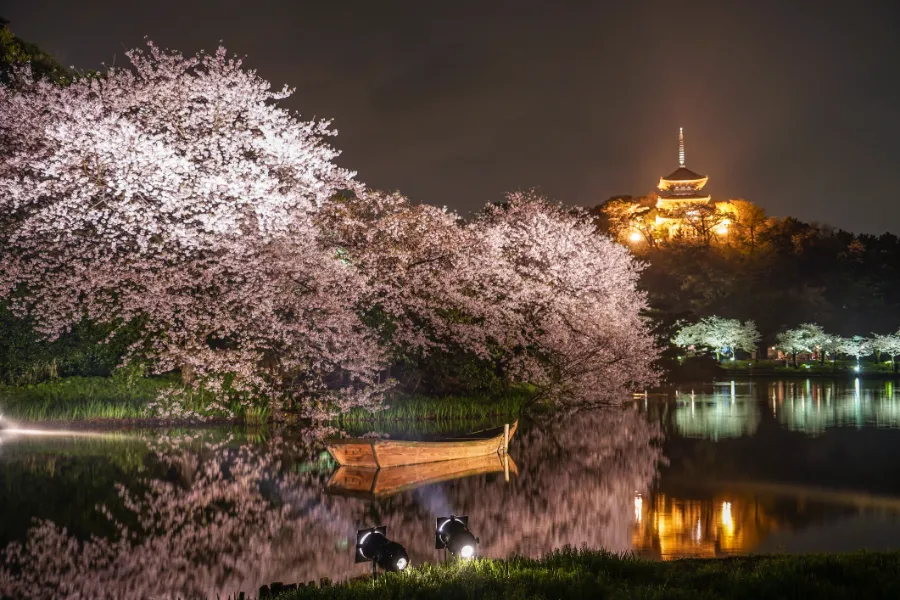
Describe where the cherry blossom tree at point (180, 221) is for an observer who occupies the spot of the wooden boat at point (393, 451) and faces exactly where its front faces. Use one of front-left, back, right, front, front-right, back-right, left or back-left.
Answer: left

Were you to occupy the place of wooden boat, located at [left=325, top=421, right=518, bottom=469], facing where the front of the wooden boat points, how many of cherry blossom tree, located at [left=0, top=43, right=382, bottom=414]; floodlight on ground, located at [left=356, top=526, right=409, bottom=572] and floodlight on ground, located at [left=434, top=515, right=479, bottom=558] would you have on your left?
1

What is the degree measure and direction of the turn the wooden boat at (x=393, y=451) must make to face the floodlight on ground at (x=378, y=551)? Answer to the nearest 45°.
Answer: approximately 135° to its right

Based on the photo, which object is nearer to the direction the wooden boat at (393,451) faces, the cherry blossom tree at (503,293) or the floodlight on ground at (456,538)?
the cherry blossom tree

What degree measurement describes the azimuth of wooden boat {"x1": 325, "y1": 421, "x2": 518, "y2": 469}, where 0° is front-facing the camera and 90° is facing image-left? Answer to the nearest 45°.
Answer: approximately 225°

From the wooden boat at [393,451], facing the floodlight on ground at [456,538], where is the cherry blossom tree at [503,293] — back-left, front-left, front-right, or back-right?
back-left

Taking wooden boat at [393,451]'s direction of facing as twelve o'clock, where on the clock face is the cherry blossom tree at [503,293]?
The cherry blossom tree is roughly at 11 o'clock from the wooden boat.

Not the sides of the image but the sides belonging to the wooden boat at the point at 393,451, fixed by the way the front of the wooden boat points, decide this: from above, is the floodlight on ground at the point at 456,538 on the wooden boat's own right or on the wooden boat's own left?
on the wooden boat's own right

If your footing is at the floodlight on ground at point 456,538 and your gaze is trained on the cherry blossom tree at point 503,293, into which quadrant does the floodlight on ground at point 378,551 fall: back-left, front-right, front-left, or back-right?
back-left
